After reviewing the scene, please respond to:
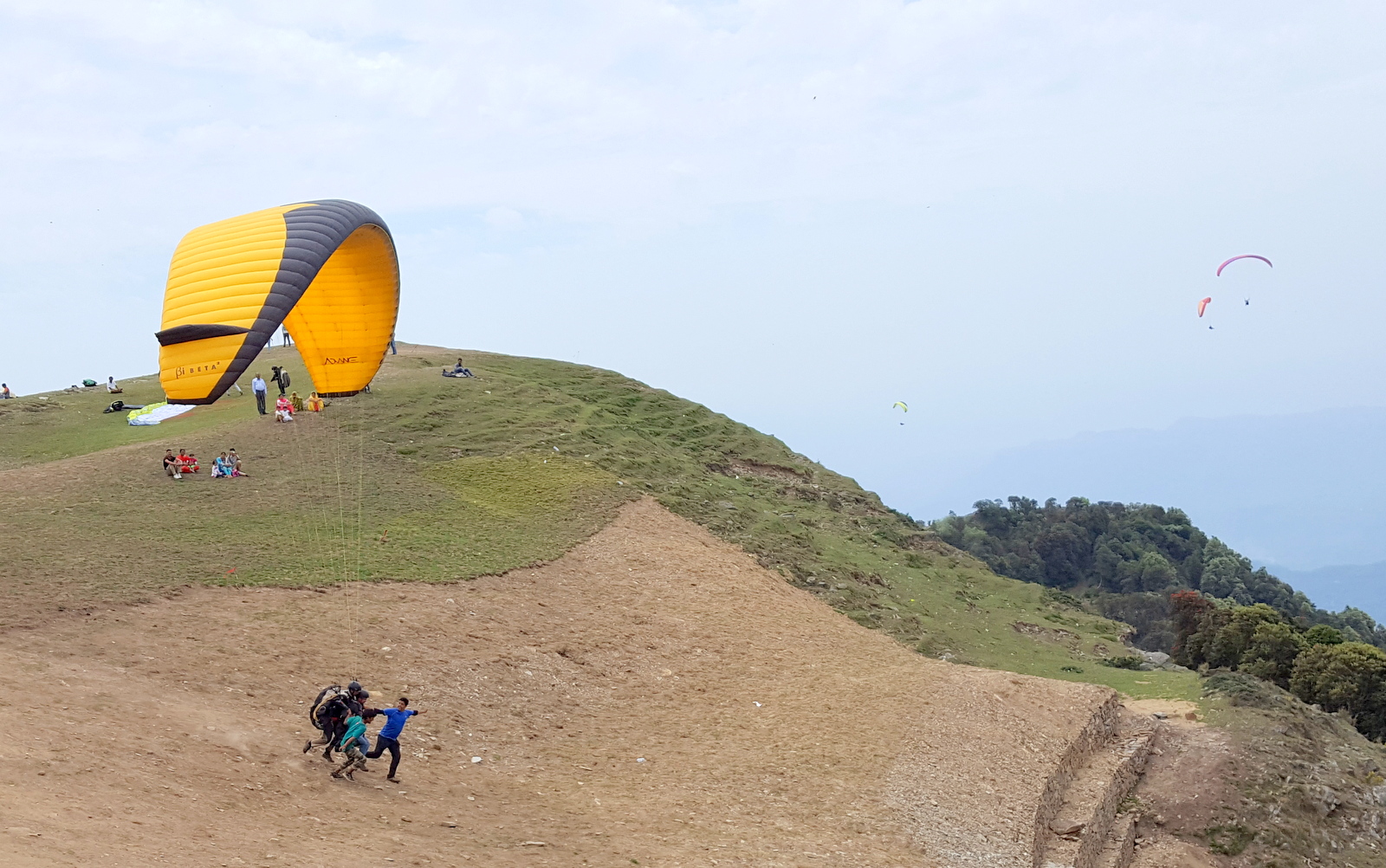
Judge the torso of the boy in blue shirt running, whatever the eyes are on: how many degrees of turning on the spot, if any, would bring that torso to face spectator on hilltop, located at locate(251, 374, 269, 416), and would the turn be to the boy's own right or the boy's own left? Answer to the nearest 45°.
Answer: approximately 135° to the boy's own left

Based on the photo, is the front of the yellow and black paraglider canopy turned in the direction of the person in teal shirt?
yes

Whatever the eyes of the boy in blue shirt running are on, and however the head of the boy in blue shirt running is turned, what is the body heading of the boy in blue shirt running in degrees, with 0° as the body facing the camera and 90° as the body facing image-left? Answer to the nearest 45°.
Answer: approximately 315°

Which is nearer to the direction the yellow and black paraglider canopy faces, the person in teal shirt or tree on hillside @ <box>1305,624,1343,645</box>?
the person in teal shirt

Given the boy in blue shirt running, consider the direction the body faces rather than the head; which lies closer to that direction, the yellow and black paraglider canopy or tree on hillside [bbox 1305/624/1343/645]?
the tree on hillside

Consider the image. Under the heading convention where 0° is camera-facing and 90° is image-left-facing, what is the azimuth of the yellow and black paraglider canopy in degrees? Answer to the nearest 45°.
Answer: approximately 315°

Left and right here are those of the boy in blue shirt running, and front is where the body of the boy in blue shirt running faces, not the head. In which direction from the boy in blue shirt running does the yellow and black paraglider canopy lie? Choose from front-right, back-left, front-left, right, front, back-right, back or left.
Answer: back

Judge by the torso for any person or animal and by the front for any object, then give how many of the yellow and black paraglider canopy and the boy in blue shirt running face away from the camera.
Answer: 0
